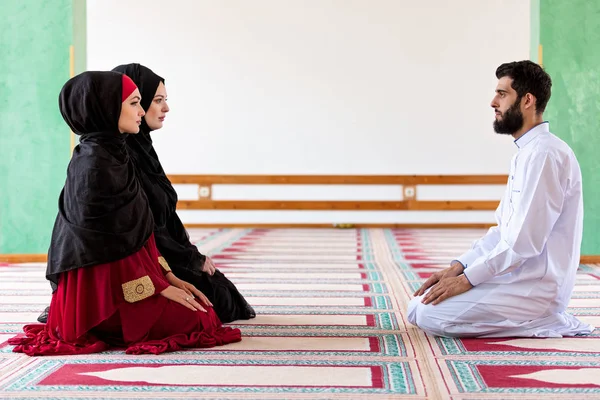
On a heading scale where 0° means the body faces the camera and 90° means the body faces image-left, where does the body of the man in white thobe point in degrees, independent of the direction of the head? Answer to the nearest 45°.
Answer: approximately 90°

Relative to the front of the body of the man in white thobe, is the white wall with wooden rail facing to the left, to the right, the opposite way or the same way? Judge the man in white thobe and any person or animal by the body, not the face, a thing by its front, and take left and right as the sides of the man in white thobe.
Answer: to the left

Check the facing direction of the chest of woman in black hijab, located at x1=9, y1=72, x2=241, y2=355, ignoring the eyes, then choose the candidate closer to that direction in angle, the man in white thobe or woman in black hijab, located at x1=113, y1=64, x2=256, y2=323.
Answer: the man in white thobe

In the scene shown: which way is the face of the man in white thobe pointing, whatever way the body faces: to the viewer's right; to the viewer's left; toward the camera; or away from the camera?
to the viewer's left

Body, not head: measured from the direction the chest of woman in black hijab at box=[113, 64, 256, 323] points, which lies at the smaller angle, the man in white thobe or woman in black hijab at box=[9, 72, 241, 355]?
the man in white thobe

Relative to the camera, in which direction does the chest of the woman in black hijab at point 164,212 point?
to the viewer's right

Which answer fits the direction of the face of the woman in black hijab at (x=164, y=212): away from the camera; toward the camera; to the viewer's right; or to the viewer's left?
to the viewer's right

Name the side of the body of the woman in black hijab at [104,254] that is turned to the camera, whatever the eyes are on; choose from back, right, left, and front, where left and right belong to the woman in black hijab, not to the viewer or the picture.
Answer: right

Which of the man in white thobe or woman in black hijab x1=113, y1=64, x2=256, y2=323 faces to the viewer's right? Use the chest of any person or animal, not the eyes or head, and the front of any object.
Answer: the woman in black hijab

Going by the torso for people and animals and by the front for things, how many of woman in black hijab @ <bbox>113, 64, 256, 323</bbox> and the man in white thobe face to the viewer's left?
1

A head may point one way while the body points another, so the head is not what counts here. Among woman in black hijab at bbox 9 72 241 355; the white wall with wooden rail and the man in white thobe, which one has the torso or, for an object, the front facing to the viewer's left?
the man in white thobe

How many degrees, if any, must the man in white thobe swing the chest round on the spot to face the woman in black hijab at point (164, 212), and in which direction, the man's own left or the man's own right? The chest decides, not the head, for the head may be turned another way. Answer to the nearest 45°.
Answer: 0° — they already face them

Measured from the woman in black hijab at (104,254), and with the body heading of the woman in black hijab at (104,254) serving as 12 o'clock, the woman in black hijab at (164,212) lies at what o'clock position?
the woman in black hijab at (164,212) is roughly at 10 o'clock from the woman in black hijab at (104,254).
